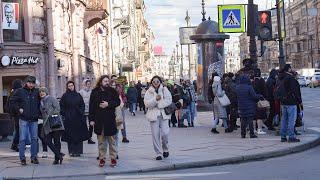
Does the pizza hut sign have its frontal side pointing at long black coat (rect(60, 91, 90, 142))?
yes

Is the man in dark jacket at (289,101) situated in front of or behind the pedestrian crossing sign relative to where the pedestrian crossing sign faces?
in front

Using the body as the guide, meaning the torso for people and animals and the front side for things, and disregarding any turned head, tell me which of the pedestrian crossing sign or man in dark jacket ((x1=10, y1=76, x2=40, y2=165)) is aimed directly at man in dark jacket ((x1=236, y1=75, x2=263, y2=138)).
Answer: the pedestrian crossing sign

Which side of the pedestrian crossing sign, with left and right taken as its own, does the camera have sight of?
front

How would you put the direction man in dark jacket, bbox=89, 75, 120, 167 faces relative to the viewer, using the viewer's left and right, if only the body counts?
facing the viewer

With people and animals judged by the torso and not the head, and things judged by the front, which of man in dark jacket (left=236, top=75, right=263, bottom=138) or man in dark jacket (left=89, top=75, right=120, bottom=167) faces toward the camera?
man in dark jacket (left=89, top=75, right=120, bottom=167)

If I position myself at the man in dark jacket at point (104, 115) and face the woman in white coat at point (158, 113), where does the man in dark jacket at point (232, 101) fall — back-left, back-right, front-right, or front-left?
front-left

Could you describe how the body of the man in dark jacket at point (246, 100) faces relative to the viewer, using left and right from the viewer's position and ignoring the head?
facing away from the viewer and to the right of the viewer

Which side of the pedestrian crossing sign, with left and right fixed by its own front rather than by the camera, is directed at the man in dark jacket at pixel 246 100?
front

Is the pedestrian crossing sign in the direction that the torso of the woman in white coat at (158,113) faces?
no

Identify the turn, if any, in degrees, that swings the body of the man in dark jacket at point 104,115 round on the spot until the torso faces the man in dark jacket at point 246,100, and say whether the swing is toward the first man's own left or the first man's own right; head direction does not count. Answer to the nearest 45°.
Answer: approximately 135° to the first man's own left

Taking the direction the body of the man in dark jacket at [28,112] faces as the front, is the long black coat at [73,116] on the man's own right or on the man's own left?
on the man's own left

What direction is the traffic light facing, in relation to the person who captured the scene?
facing the viewer

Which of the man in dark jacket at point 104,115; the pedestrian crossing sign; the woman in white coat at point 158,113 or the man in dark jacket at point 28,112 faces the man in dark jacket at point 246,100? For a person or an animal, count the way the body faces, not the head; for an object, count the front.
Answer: the pedestrian crossing sign
